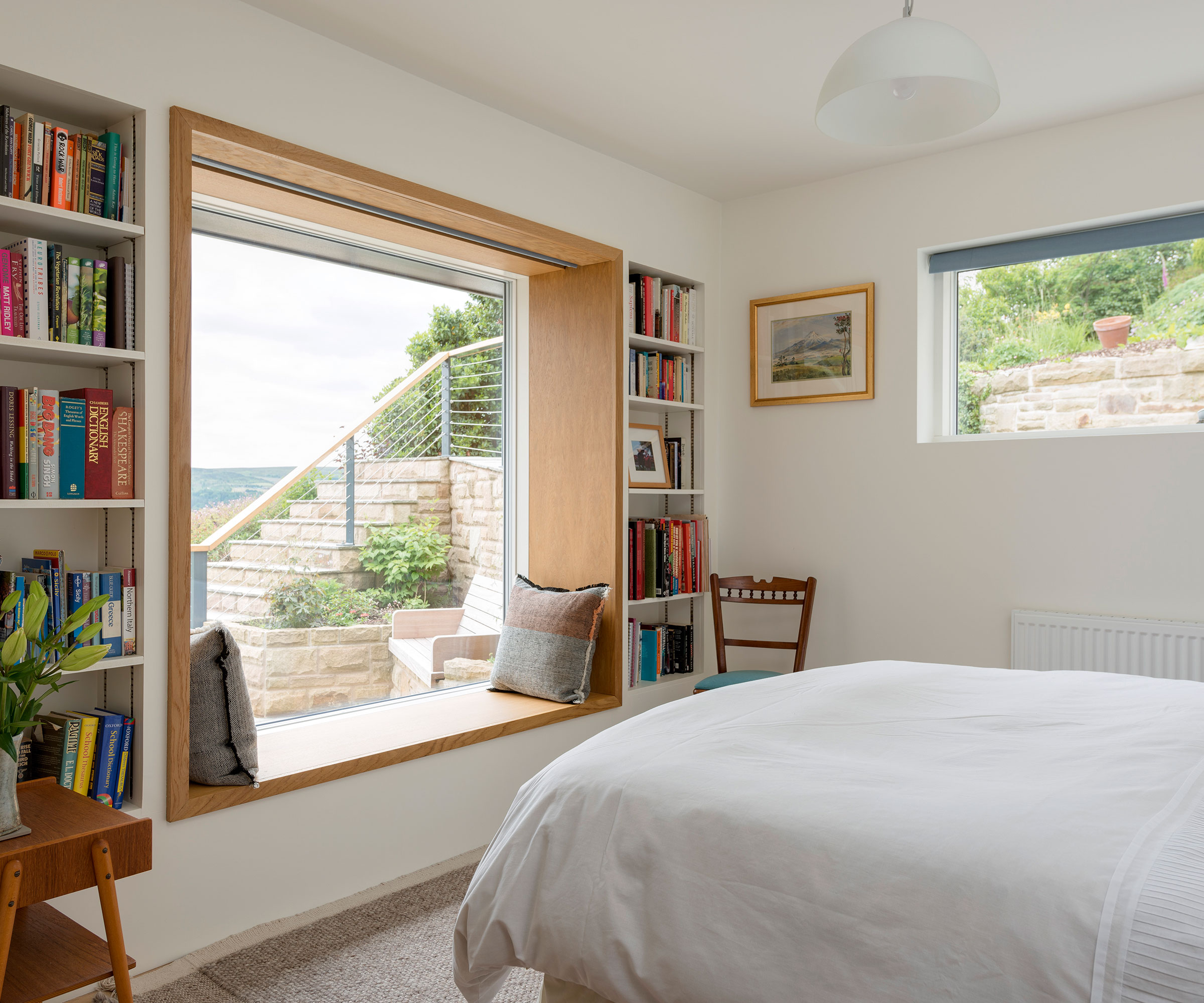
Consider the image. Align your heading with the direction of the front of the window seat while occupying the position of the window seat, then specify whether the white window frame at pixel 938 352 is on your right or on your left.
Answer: on your left

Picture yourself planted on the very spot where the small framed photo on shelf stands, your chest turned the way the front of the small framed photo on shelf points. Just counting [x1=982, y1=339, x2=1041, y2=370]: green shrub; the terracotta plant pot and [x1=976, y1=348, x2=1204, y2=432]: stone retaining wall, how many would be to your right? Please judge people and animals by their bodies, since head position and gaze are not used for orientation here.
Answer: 0

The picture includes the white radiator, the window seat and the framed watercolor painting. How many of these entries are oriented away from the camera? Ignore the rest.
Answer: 0

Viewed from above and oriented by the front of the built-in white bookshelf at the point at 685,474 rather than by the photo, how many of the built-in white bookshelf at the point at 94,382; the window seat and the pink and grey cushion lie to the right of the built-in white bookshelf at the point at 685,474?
3

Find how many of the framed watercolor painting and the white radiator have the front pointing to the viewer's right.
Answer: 0

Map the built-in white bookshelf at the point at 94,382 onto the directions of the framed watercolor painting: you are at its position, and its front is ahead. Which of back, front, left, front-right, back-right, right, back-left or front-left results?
front

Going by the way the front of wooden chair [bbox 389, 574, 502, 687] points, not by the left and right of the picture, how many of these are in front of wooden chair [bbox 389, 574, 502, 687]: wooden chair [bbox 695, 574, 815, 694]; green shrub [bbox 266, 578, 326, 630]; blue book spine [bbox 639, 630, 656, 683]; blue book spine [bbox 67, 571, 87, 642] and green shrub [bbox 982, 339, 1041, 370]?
2

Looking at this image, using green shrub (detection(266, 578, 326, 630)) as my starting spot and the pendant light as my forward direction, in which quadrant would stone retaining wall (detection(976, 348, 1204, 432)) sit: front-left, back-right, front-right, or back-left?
front-left

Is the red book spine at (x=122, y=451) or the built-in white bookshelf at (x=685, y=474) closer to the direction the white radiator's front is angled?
the red book spine

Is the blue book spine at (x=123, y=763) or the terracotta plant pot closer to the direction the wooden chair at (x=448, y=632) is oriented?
the blue book spine

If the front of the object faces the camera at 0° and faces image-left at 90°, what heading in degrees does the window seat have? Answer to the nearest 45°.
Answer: approximately 315°

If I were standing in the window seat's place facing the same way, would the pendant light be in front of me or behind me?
in front

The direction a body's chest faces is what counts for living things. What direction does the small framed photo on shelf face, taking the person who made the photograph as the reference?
facing the viewer and to the right of the viewer

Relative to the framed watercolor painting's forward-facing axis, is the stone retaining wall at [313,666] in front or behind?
in front

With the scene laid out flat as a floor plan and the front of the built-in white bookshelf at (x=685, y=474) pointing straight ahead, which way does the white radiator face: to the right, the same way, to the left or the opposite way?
to the right

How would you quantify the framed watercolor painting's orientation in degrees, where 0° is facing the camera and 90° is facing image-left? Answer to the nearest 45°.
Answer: approximately 45°

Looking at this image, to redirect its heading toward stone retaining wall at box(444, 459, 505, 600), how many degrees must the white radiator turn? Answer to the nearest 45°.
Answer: approximately 90° to its right

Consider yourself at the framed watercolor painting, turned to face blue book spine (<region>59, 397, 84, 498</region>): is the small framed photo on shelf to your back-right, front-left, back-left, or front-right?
front-right

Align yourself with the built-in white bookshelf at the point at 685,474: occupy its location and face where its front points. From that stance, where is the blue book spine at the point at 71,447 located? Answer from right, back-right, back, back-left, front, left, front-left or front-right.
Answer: right

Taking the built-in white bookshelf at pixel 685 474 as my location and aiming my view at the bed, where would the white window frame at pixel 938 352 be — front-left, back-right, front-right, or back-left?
front-left

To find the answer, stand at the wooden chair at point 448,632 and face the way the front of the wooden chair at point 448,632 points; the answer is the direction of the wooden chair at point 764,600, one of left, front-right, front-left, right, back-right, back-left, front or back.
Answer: back-left
